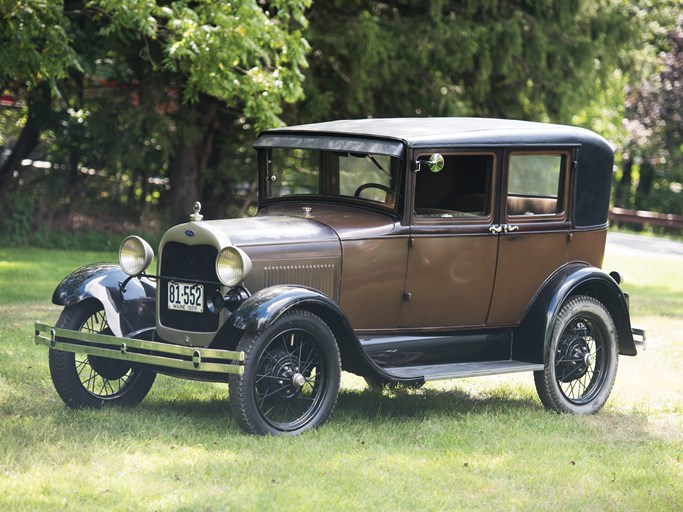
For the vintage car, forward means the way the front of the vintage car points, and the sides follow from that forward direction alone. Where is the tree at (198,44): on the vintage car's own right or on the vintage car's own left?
on the vintage car's own right

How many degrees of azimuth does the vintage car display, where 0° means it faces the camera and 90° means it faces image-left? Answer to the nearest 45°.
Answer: approximately 45°

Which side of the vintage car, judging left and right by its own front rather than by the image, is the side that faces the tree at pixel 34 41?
right

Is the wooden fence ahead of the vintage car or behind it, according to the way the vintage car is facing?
behind
